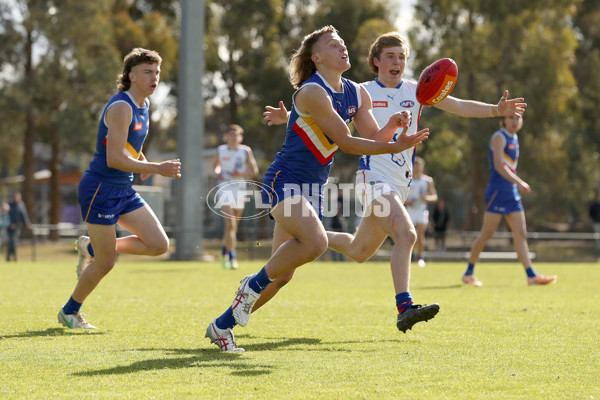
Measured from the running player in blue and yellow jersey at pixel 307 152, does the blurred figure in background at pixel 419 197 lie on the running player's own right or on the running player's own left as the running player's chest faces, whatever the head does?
on the running player's own left

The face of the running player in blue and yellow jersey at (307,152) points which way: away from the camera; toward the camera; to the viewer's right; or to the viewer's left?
to the viewer's right

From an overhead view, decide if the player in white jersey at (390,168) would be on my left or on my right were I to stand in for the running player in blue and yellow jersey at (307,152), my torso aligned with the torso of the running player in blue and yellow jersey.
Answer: on my left

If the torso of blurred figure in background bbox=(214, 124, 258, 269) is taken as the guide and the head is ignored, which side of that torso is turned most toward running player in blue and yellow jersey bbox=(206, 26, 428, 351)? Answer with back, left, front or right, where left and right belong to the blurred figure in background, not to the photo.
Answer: front

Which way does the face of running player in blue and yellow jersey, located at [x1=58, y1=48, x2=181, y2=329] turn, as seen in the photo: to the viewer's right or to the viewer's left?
to the viewer's right

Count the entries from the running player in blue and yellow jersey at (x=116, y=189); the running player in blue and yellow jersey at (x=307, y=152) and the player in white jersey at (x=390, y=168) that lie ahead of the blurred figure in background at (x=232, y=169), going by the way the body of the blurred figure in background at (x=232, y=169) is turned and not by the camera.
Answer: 3
